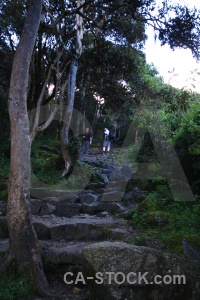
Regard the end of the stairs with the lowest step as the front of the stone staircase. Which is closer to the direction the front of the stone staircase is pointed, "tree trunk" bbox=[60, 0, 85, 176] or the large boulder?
the large boulder

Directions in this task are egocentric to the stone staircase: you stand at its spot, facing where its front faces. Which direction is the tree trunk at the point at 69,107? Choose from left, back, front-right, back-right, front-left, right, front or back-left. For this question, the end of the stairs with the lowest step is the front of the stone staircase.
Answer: back

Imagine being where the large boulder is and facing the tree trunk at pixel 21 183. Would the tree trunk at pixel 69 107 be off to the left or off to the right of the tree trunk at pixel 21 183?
right

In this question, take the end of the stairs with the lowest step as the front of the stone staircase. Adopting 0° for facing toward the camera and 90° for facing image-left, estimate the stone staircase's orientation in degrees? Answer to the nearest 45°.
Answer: approximately 0°
